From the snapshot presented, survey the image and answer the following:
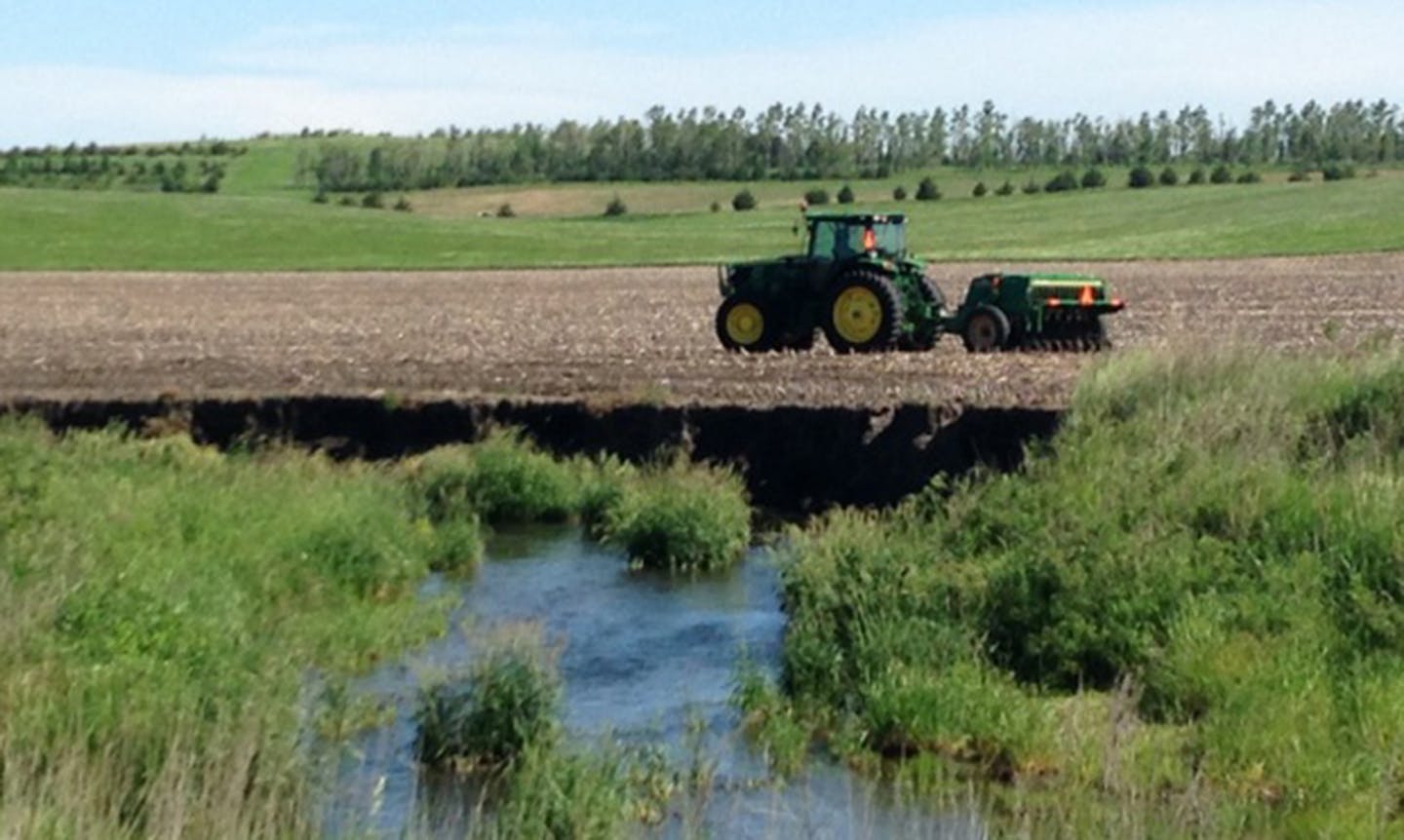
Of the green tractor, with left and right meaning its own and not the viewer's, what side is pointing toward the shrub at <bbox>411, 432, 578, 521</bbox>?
left

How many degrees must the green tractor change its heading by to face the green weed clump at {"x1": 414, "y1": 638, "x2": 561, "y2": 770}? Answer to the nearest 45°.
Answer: approximately 135° to its left

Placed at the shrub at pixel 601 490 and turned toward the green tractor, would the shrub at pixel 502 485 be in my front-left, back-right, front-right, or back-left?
back-left

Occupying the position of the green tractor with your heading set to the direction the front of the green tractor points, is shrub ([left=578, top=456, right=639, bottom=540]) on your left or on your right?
on your left

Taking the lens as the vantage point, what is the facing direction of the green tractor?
facing away from the viewer and to the left of the viewer

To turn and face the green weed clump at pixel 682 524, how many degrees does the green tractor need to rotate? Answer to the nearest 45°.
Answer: approximately 135° to its left
